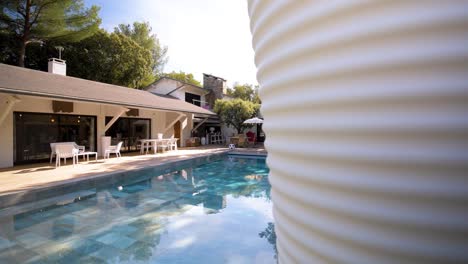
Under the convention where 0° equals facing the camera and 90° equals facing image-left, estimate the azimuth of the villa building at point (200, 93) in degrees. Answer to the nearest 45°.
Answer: approximately 315°

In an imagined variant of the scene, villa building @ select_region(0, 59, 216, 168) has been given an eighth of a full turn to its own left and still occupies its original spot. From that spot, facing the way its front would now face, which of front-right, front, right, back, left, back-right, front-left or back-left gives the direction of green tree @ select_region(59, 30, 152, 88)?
left

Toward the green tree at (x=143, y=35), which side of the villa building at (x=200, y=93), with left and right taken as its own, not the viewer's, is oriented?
back

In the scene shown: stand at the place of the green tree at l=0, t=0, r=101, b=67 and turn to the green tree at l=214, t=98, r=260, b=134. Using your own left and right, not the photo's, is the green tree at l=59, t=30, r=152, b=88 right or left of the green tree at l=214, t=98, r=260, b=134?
left

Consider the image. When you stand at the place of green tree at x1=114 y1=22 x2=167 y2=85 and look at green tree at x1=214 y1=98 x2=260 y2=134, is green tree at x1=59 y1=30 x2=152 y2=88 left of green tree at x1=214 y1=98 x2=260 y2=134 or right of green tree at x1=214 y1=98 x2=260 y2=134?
right

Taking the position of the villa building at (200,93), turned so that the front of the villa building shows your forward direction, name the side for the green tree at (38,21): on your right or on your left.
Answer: on your right

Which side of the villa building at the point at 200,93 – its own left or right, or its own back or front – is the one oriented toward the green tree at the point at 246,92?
left
